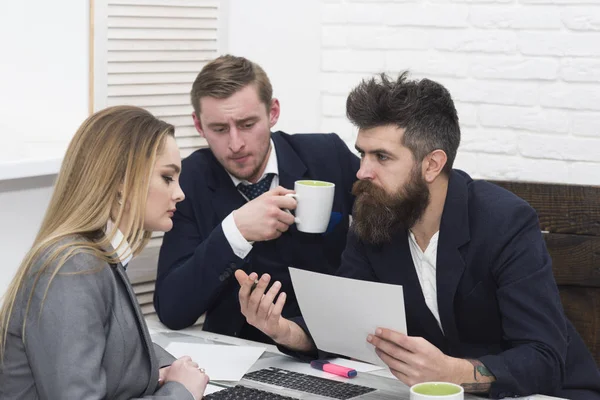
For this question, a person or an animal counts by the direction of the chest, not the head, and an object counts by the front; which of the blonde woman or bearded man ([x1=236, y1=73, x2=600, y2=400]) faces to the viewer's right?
the blonde woman

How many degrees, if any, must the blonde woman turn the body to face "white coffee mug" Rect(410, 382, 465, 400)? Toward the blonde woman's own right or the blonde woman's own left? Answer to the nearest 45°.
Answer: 0° — they already face it

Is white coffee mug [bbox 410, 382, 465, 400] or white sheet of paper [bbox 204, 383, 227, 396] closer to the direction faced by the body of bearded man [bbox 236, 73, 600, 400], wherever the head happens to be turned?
the white sheet of paper

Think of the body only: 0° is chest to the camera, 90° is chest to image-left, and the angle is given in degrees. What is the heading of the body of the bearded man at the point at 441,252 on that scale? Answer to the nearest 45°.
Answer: approximately 45°

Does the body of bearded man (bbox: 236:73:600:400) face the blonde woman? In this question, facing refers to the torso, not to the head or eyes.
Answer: yes

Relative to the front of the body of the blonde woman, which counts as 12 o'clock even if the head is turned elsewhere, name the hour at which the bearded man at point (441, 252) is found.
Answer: The bearded man is roughly at 11 o'clock from the blonde woman.

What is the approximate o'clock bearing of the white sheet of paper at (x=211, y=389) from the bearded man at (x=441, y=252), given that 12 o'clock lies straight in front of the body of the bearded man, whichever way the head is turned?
The white sheet of paper is roughly at 12 o'clock from the bearded man.

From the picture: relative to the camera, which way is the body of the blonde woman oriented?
to the viewer's right

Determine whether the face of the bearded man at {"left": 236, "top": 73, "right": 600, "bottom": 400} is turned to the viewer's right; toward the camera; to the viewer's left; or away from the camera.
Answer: to the viewer's left

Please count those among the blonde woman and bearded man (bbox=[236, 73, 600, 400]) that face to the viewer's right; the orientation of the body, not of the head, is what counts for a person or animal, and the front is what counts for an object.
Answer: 1

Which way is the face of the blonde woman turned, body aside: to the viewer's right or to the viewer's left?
to the viewer's right
